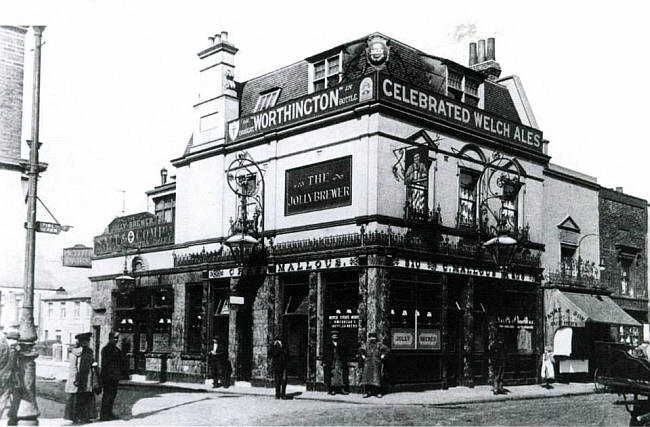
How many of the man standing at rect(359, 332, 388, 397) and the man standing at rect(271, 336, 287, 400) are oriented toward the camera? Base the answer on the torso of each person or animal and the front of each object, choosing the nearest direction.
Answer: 2

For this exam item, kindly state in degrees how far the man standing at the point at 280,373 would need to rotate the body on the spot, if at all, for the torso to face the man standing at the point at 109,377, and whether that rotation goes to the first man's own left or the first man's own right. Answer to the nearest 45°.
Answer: approximately 45° to the first man's own right

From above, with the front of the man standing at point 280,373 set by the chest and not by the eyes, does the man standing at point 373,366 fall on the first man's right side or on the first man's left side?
on the first man's left side

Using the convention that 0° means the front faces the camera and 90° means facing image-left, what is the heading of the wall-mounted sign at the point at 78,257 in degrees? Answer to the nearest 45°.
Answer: approximately 45°

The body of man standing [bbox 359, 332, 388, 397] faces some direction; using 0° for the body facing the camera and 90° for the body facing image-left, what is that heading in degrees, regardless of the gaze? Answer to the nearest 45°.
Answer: approximately 0°

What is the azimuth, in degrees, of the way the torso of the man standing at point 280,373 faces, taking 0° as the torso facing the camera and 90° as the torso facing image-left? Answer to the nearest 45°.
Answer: approximately 0°

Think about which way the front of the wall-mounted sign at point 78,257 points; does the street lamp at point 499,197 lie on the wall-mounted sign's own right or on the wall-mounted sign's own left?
on the wall-mounted sign's own left

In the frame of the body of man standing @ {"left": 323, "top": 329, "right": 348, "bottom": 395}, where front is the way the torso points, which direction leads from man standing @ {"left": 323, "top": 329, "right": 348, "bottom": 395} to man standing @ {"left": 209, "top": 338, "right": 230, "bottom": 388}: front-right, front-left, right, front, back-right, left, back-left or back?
back-right
